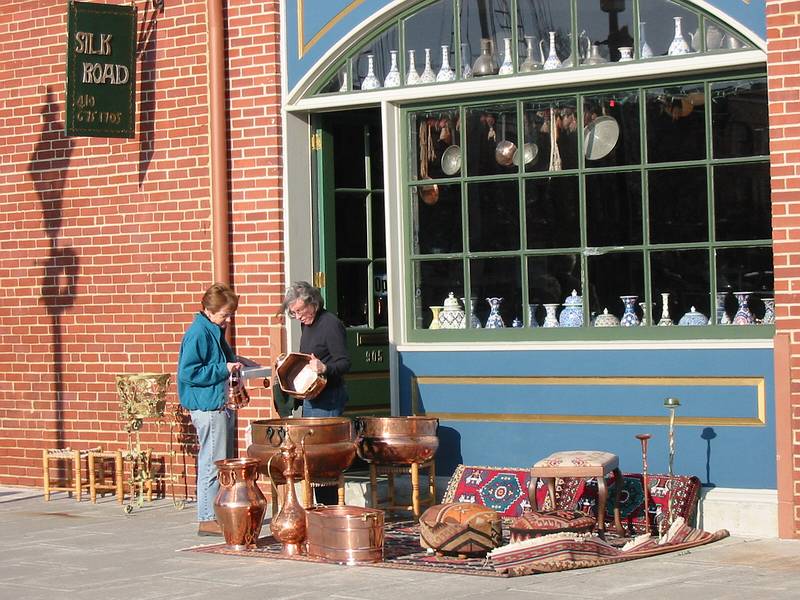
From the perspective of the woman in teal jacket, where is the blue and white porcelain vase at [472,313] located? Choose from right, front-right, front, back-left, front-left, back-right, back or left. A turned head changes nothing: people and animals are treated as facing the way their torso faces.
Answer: front

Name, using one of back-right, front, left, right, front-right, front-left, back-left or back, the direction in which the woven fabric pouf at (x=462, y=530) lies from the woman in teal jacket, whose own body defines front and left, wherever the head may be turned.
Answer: front-right

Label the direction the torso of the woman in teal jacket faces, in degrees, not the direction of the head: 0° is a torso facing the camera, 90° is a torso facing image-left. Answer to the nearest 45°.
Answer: approximately 270°

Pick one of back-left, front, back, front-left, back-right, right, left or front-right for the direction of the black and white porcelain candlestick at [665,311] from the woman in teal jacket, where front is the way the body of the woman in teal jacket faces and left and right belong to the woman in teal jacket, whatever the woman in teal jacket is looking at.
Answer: front

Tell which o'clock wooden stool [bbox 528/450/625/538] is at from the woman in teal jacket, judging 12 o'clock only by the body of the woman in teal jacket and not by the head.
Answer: The wooden stool is roughly at 1 o'clock from the woman in teal jacket.

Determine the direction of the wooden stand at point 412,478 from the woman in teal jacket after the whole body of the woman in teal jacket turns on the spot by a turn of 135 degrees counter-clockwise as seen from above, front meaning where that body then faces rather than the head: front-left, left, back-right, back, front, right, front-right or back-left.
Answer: back-right

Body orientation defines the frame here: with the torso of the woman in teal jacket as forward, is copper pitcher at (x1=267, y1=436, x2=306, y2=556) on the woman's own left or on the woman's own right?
on the woman's own right

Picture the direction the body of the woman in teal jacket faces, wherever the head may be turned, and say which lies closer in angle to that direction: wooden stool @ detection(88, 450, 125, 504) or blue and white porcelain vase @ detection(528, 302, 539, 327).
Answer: the blue and white porcelain vase

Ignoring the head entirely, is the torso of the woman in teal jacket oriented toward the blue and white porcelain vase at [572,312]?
yes

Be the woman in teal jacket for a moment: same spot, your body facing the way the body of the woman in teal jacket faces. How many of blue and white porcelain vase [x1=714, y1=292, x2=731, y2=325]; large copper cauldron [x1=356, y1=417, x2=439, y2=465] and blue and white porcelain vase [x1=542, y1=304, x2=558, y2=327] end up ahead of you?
3

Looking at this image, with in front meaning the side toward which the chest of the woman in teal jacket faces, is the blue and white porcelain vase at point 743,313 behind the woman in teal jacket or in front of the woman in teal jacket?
in front

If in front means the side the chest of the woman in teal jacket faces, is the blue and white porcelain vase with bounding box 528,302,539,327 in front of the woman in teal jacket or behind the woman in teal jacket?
in front

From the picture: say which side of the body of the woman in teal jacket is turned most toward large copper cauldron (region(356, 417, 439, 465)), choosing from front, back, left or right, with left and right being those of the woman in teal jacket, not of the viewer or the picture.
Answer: front

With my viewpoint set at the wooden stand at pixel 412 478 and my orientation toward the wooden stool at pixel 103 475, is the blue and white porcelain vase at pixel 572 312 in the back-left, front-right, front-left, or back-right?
back-right

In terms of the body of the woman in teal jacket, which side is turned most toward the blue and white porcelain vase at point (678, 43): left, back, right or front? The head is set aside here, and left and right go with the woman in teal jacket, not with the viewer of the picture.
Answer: front
